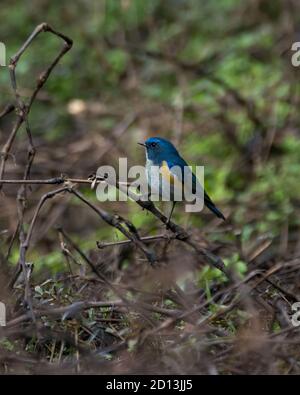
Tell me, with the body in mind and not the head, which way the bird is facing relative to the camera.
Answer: to the viewer's left
